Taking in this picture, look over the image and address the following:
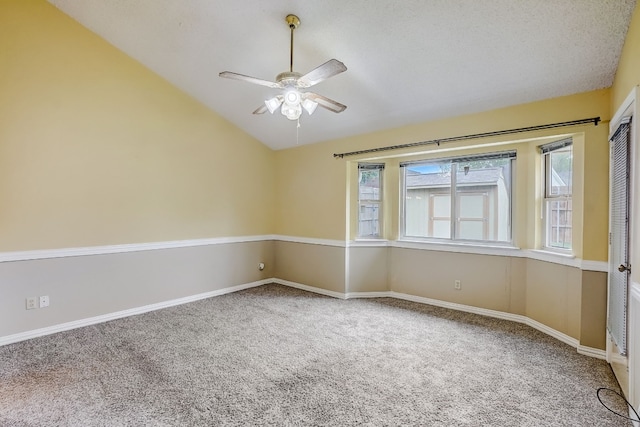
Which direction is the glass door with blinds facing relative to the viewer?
to the viewer's left

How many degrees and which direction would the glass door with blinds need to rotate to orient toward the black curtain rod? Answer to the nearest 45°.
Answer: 0° — it already faces it

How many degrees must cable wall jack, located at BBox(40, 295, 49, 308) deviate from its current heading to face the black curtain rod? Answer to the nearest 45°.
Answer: approximately 45° to its left

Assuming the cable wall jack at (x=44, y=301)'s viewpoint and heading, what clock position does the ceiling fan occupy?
The ceiling fan is roughly at 11 o'clock from the cable wall jack.

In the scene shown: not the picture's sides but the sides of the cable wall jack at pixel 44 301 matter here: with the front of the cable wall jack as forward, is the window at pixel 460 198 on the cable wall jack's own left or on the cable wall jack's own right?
on the cable wall jack's own left

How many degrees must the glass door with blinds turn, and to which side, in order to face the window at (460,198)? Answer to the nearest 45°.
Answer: approximately 45° to its right

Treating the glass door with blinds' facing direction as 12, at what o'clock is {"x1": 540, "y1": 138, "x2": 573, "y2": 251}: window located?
The window is roughly at 2 o'clock from the glass door with blinds.

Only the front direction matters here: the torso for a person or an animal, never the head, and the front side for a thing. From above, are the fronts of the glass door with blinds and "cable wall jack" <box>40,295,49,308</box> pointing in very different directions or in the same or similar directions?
very different directions

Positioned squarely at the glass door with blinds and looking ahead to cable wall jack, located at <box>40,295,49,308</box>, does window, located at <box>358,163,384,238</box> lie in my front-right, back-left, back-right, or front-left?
front-right

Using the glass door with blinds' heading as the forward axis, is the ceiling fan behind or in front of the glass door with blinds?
in front

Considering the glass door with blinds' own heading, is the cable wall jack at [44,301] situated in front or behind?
in front

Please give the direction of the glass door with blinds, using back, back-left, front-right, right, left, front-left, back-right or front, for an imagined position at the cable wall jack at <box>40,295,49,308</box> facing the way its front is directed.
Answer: front-left

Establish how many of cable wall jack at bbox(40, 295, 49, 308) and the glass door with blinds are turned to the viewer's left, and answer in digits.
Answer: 1
